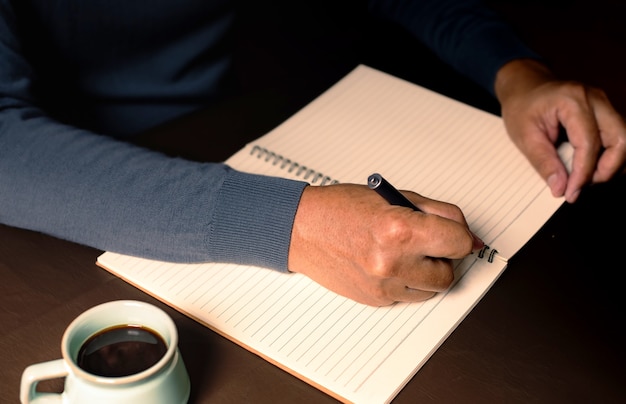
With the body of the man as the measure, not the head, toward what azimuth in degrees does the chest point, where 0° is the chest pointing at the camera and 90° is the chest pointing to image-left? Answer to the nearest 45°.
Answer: approximately 315°
